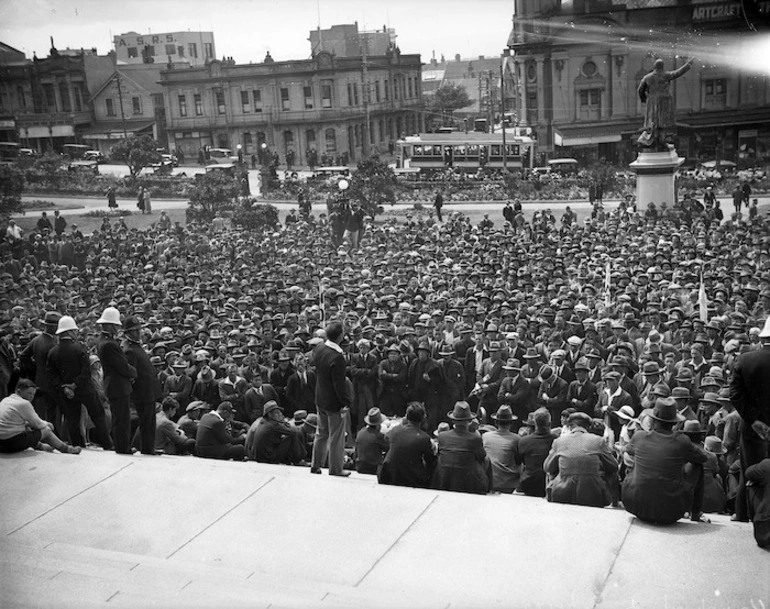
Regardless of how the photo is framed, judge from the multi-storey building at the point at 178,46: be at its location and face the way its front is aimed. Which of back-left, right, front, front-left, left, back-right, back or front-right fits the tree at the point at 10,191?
front

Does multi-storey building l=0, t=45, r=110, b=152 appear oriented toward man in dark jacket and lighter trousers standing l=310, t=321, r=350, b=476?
yes

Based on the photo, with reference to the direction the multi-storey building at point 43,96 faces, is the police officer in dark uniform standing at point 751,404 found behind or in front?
in front

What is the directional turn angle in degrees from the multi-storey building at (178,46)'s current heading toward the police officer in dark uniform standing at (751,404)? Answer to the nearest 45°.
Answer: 0° — it already faces them

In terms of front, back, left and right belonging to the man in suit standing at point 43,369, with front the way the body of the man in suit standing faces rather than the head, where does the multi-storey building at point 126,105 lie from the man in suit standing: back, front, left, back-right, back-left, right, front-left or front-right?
front-left

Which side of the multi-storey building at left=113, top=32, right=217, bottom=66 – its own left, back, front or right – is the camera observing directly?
front

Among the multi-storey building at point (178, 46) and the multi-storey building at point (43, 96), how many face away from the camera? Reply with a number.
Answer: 0

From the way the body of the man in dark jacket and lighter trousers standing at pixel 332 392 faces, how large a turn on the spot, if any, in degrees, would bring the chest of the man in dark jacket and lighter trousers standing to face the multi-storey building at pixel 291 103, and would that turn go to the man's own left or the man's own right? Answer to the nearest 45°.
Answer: approximately 45° to the man's own left

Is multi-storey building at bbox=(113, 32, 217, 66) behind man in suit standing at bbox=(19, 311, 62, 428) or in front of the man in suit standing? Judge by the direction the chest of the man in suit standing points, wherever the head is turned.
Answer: in front

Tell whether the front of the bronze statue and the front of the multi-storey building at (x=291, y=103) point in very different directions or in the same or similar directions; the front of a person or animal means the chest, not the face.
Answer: very different directions

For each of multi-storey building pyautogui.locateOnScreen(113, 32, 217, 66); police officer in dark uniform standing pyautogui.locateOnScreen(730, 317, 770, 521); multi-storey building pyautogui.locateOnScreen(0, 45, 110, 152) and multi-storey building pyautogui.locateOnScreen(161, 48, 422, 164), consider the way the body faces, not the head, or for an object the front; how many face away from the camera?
1

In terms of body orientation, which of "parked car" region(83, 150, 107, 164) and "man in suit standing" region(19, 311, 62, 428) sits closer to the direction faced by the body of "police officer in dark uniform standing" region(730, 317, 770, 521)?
the parked car

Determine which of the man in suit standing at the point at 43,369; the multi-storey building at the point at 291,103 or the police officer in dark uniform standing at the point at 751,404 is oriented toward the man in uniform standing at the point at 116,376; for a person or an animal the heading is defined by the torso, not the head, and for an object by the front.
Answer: the multi-storey building
